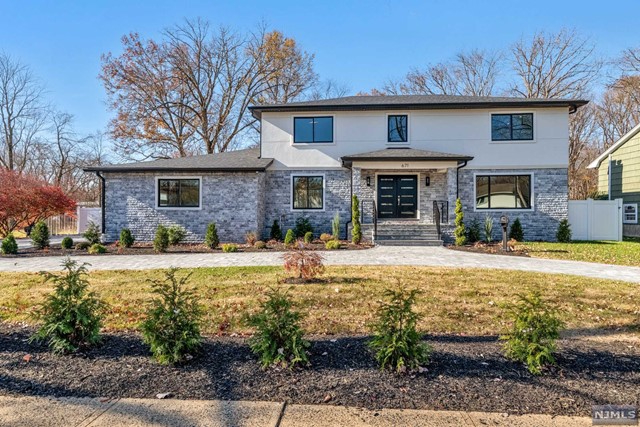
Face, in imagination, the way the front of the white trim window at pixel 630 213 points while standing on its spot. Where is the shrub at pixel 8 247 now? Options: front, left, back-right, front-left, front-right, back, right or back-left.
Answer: front-right

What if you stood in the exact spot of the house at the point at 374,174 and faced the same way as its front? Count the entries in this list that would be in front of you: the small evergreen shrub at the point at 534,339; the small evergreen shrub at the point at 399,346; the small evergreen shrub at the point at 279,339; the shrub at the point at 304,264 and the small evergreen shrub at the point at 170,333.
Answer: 5

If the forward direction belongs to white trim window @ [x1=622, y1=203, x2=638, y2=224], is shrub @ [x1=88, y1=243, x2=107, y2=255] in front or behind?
in front

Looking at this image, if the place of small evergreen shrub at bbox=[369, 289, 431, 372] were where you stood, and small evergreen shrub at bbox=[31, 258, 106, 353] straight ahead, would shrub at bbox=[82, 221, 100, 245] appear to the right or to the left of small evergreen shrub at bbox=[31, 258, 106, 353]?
right

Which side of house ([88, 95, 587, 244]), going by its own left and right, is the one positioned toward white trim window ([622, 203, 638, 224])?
left

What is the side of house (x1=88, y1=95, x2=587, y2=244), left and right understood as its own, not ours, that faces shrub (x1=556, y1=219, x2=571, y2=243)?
left

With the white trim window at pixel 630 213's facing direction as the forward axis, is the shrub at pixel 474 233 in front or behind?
in front

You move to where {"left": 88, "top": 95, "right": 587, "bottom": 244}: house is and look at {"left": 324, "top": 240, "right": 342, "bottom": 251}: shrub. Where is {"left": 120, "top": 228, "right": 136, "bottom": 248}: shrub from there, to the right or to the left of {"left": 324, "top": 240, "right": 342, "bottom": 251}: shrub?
right

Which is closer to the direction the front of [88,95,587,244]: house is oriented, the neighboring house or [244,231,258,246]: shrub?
the shrub

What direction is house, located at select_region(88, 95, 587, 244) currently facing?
toward the camera

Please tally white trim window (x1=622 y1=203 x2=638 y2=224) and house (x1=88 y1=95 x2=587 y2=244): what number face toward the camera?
2

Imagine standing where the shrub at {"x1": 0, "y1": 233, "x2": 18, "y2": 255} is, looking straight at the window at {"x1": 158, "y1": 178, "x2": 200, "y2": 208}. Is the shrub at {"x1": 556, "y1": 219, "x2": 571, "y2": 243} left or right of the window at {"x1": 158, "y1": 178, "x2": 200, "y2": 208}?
right

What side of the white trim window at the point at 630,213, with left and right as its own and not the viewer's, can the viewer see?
front

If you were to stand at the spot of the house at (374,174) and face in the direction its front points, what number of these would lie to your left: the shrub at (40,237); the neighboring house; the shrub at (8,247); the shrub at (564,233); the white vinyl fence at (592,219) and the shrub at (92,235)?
3

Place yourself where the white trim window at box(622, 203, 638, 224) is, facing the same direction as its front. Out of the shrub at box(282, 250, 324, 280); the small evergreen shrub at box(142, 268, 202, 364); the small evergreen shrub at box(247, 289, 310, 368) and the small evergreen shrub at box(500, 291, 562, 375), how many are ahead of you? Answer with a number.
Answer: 4

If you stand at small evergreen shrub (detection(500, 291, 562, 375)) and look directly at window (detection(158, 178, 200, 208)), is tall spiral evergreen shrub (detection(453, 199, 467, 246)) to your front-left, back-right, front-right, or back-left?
front-right
